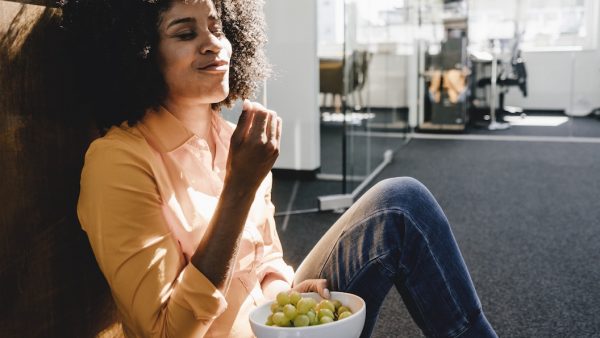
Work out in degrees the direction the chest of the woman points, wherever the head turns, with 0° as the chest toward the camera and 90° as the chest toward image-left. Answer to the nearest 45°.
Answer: approximately 315°

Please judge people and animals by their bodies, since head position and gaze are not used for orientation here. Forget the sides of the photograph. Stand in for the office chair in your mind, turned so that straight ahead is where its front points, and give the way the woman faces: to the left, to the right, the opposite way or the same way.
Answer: the opposite way

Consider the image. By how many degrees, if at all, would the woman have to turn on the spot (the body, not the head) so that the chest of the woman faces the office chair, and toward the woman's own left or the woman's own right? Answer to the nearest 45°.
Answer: approximately 90° to the woman's own left

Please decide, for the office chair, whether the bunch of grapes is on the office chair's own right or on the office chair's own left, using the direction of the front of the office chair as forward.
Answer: on the office chair's own left

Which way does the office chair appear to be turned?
to the viewer's left

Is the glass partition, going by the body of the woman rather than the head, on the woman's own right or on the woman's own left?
on the woman's own left

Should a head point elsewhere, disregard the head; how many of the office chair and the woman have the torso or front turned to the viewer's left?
1

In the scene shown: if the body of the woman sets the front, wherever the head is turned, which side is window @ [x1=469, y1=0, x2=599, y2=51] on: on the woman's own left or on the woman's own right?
on the woman's own left

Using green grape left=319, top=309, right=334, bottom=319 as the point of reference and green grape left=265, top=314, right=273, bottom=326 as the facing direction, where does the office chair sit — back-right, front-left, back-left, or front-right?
back-right
